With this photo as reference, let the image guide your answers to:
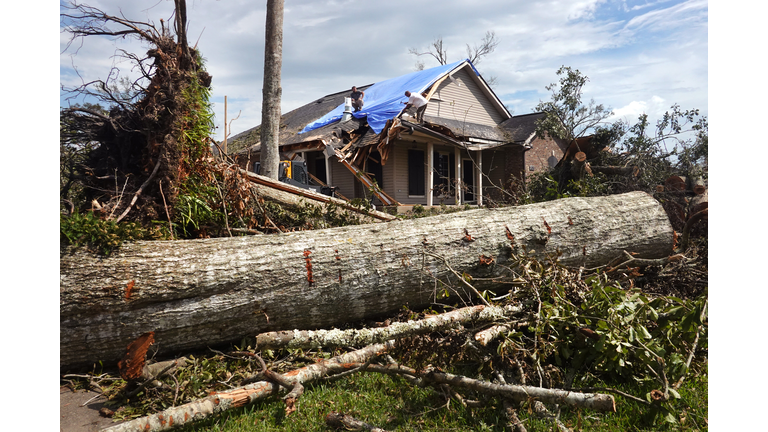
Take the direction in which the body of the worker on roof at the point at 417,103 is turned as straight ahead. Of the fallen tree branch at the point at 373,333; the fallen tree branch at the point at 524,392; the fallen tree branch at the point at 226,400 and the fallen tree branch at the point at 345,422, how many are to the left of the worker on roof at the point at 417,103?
4

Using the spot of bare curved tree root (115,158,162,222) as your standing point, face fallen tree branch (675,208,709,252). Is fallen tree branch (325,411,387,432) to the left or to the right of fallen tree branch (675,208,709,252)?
right

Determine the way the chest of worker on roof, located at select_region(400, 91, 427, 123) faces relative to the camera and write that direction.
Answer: to the viewer's left

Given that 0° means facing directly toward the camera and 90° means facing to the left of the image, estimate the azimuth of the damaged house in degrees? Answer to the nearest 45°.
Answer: approximately 315°

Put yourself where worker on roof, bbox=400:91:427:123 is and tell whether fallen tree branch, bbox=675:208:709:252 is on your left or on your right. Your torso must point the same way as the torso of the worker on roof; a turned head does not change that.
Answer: on your left

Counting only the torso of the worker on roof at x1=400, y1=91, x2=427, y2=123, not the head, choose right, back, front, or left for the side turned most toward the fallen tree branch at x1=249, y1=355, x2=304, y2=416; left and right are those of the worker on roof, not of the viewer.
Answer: left

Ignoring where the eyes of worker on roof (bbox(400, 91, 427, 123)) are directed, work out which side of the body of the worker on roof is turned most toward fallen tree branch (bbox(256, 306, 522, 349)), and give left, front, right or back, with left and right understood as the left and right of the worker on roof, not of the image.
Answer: left

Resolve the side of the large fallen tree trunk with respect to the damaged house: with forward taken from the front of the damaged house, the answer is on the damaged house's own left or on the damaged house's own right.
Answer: on the damaged house's own right

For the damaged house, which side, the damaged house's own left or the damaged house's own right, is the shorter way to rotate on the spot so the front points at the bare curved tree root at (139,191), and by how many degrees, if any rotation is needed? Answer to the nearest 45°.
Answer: approximately 45° to the damaged house's own right

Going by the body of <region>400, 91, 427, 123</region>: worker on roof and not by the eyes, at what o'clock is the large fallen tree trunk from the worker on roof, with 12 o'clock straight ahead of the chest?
The large fallen tree trunk is roughly at 9 o'clock from the worker on roof.
